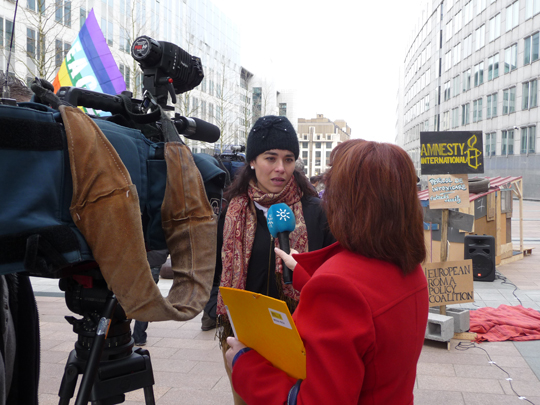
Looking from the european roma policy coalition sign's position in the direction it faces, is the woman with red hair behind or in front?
in front

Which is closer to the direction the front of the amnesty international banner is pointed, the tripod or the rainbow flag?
the tripod

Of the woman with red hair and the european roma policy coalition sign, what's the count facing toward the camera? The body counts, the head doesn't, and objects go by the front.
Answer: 1

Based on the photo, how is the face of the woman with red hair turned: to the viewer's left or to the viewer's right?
to the viewer's left

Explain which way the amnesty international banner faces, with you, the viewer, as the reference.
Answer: facing the viewer

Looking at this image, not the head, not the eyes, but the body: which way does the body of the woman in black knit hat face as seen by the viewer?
toward the camera

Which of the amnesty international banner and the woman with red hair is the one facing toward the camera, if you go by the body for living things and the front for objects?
the amnesty international banner

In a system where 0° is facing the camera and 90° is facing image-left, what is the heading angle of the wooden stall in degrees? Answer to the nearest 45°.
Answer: approximately 45°

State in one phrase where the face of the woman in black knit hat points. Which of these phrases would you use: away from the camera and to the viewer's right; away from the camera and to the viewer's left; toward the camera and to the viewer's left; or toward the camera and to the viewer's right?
toward the camera and to the viewer's right

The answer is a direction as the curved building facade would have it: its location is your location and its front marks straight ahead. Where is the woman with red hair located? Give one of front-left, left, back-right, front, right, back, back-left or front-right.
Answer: front-left
